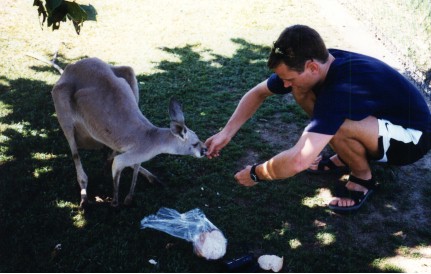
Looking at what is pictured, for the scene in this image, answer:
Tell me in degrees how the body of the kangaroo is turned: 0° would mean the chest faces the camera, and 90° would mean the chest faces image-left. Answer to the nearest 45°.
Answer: approximately 315°

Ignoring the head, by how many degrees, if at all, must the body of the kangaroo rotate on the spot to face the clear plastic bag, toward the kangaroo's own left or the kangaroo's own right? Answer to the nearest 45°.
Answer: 0° — it already faces it
